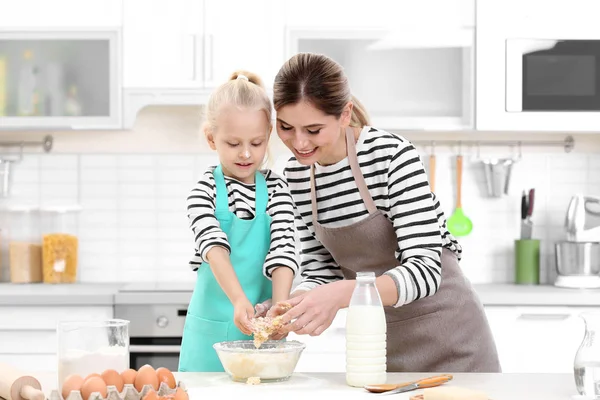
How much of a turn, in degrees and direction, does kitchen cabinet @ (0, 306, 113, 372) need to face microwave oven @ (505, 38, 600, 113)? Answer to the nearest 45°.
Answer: approximately 90° to its left

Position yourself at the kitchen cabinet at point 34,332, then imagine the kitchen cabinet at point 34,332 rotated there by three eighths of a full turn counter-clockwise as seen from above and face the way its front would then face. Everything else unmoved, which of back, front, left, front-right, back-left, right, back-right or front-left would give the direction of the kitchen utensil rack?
front-right

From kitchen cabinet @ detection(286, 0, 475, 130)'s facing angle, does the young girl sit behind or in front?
in front

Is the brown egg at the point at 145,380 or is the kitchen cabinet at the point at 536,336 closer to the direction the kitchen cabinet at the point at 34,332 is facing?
the brown egg

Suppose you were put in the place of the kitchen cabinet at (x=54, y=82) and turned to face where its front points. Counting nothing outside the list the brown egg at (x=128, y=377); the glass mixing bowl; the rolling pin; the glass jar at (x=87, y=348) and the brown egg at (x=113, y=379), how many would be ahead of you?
5

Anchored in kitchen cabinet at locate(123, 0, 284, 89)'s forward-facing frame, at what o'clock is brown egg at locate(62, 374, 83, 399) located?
The brown egg is roughly at 12 o'clock from the kitchen cabinet.

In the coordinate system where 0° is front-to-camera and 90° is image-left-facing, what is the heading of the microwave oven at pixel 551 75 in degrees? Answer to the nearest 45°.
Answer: approximately 0°
